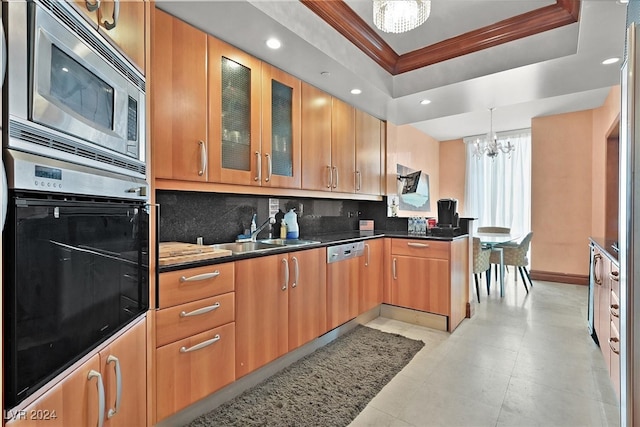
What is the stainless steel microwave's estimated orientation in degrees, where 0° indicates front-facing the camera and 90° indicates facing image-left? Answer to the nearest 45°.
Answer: approximately 315°

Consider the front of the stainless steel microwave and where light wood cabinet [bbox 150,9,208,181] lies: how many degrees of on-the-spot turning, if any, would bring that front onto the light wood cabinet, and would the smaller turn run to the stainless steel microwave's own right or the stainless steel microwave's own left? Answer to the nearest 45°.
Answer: approximately 90° to the stainless steel microwave's own left

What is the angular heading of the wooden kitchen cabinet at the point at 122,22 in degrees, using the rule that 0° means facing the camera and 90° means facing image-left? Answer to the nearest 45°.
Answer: approximately 315°

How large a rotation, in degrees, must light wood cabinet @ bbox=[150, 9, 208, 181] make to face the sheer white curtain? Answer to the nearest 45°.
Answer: approximately 45° to its left

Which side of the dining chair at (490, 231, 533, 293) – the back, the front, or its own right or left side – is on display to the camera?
left

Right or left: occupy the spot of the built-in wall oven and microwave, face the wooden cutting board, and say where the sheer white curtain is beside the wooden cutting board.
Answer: right

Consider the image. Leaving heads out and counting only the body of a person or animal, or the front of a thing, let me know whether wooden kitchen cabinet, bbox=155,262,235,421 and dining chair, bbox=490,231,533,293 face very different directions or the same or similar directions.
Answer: very different directions

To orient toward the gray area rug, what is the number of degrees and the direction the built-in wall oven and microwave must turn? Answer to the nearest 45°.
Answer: approximately 45° to its left

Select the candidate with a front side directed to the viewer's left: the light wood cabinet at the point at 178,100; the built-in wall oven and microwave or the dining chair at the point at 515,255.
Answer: the dining chair

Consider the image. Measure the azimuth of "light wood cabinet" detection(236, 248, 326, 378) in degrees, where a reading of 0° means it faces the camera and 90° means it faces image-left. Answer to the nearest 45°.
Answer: approximately 315°

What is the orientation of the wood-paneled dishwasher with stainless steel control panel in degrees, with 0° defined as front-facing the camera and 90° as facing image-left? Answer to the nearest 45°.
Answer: approximately 315°

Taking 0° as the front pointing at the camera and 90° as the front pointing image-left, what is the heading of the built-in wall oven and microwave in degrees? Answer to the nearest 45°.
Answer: approximately 315°
